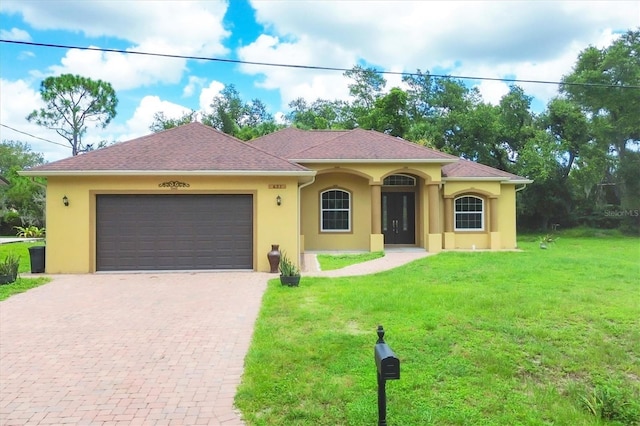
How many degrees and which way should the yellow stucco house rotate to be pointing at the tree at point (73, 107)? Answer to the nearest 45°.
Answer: approximately 135° to its right

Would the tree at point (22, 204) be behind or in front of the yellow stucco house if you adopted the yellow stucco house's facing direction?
behind

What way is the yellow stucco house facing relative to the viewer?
toward the camera

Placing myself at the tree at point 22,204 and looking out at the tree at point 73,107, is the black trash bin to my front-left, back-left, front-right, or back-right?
back-right

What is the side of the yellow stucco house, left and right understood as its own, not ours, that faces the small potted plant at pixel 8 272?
right

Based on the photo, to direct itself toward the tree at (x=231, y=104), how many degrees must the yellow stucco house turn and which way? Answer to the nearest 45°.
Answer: approximately 180°

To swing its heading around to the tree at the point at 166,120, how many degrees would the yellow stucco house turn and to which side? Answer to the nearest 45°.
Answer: approximately 180°

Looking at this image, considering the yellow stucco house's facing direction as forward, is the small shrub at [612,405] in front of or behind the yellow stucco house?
in front

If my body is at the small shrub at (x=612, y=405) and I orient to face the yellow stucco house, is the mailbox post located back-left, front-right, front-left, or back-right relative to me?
front-left
